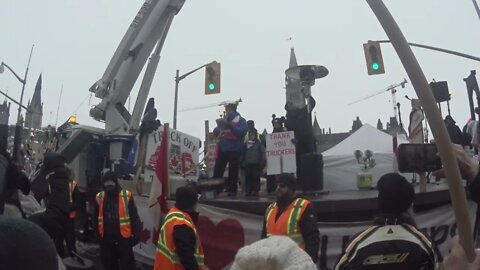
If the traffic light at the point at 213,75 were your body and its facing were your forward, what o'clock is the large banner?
The large banner is roughly at 12 o'clock from the traffic light.

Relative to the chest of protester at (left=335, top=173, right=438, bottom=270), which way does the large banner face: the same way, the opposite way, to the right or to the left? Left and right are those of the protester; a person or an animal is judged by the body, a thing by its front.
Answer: the opposite way

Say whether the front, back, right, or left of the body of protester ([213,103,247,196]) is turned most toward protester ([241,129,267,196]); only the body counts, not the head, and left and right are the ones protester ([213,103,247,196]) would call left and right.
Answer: left

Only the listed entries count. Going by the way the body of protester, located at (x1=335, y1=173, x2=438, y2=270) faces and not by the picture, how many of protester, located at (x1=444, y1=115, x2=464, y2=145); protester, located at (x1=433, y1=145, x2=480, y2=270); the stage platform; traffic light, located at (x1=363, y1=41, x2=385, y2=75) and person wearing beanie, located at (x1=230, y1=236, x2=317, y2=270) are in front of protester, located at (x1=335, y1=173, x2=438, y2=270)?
3

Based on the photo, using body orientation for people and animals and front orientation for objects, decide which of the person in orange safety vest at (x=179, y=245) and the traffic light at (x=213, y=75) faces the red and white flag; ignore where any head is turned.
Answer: the traffic light

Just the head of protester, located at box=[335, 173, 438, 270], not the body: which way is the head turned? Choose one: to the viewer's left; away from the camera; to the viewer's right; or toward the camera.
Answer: away from the camera

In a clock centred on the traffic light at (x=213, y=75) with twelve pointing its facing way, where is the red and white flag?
The red and white flag is roughly at 12 o'clock from the traffic light.

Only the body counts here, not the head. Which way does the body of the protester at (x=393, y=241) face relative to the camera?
away from the camera

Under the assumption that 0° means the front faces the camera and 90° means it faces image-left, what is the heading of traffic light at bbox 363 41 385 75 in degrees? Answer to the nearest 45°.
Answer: approximately 0°
